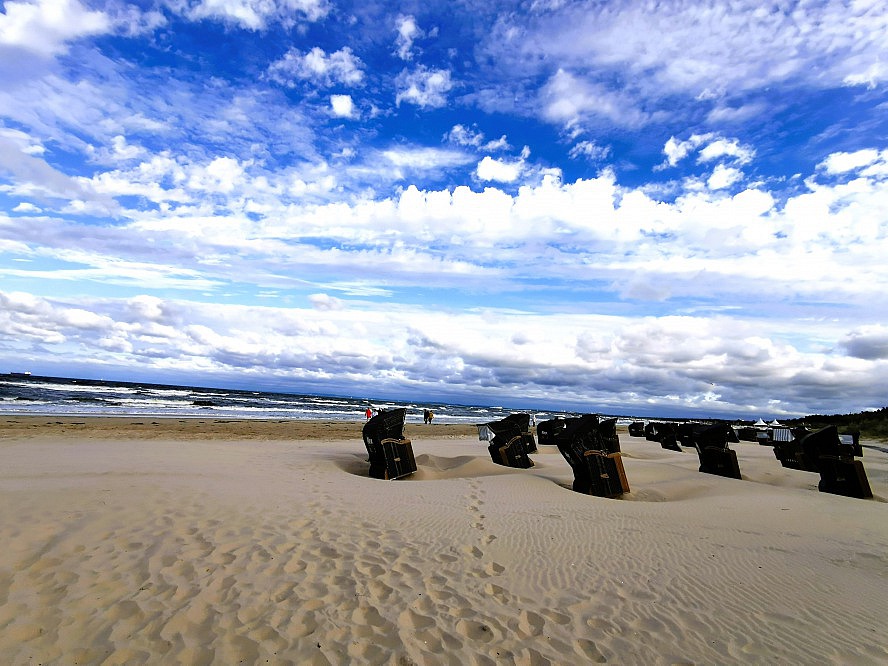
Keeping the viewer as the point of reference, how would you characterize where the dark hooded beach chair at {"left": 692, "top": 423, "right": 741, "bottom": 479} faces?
facing away from the viewer and to the right of the viewer

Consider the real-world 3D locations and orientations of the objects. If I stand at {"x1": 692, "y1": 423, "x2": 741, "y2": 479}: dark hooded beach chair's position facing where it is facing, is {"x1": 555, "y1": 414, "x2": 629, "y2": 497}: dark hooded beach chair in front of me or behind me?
behind

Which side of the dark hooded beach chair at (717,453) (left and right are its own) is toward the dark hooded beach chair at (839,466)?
right

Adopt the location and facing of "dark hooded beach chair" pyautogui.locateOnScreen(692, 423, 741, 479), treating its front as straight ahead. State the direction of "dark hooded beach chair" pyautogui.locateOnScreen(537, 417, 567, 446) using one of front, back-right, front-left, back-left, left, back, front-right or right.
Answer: left
